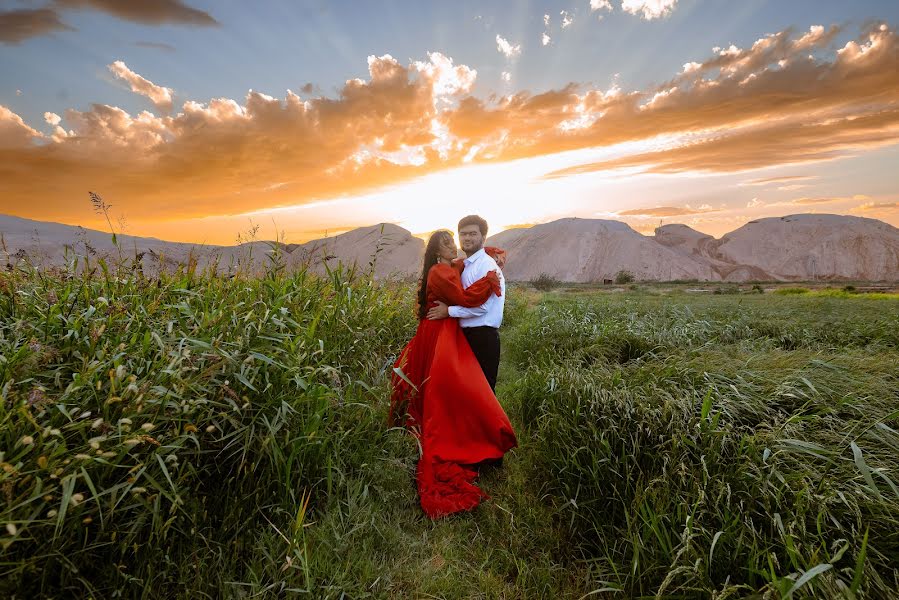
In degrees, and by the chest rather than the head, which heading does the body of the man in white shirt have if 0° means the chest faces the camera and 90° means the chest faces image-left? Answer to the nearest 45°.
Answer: approximately 45°
